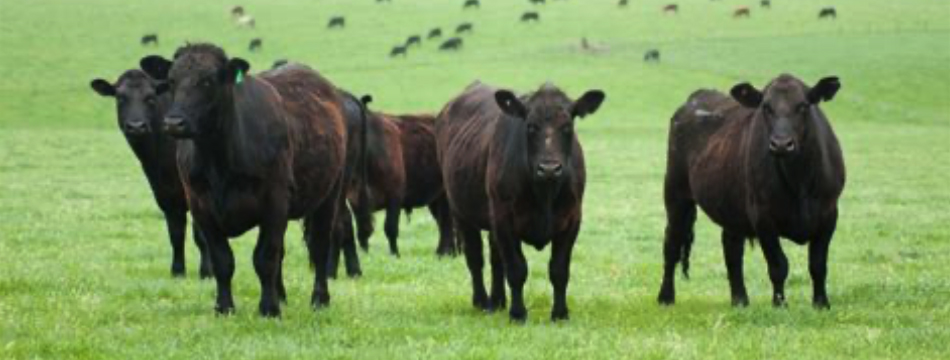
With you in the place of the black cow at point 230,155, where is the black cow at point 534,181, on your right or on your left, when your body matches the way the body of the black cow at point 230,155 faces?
on your left

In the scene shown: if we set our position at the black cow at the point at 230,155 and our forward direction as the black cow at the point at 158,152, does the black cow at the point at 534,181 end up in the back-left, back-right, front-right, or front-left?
back-right

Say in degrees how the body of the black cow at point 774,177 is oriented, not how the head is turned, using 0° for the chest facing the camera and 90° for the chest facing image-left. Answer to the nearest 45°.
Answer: approximately 315°

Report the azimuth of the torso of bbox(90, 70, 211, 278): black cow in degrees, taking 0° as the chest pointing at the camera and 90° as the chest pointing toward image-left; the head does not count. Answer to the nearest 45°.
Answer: approximately 45°

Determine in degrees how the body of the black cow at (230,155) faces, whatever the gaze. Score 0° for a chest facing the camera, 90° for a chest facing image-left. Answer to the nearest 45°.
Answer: approximately 45°

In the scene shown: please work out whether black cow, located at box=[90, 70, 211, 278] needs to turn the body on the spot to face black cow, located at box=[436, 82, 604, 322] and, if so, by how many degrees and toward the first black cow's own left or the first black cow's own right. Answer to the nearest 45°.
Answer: approximately 90° to the first black cow's own left

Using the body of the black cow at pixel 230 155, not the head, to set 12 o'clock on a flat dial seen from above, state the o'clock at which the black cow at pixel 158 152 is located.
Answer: the black cow at pixel 158 152 is roughly at 4 o'clock from the black cow at pixel 230 155.

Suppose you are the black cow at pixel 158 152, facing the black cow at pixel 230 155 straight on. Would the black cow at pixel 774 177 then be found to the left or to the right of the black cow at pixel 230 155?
left

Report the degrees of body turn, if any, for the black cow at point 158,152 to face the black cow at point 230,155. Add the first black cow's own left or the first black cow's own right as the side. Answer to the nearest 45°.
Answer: approximately 45° to the first black cow's own left
